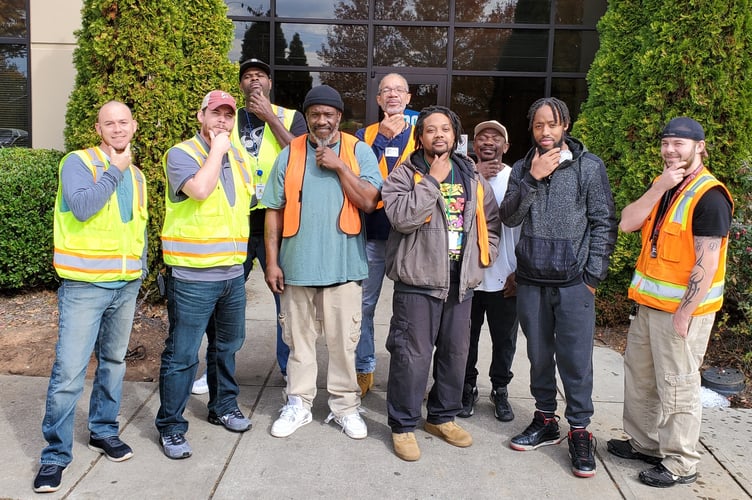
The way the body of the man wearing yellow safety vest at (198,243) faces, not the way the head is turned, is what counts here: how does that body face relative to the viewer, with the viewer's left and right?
facing the viewer and to the right of the viewer

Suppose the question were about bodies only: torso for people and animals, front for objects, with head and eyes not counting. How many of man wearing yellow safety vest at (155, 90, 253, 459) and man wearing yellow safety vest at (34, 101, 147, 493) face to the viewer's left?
0

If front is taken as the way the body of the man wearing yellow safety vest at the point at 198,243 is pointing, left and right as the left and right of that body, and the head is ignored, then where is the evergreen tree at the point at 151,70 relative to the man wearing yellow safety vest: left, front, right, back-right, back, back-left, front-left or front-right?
back-left

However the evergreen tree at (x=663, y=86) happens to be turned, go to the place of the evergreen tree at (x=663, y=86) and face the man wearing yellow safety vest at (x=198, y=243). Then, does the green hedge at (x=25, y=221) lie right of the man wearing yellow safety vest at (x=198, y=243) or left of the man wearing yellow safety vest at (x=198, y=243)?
right

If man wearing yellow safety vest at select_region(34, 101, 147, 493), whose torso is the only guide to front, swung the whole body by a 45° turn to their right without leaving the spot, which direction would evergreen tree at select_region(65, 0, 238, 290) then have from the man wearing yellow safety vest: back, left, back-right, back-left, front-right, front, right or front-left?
back
